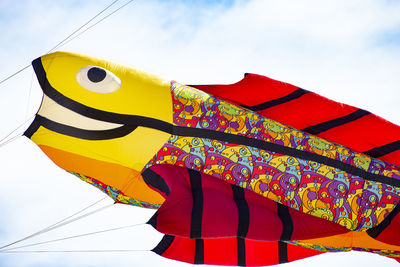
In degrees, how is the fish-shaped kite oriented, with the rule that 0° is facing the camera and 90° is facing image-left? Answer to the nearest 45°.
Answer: approximately 90°
